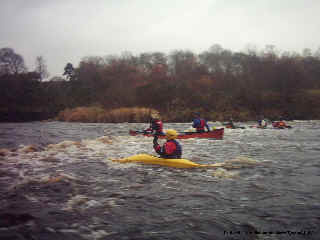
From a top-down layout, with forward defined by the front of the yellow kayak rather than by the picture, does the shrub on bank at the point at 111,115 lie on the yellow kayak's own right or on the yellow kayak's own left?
on the yellow kayak's own right

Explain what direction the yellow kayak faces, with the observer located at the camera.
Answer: facing to the left of the viewer

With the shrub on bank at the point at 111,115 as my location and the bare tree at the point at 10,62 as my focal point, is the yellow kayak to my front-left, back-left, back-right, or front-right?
back-left

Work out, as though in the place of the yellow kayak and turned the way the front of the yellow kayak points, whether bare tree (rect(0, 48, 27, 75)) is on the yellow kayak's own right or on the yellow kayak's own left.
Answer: on the yellow kayak's own right
